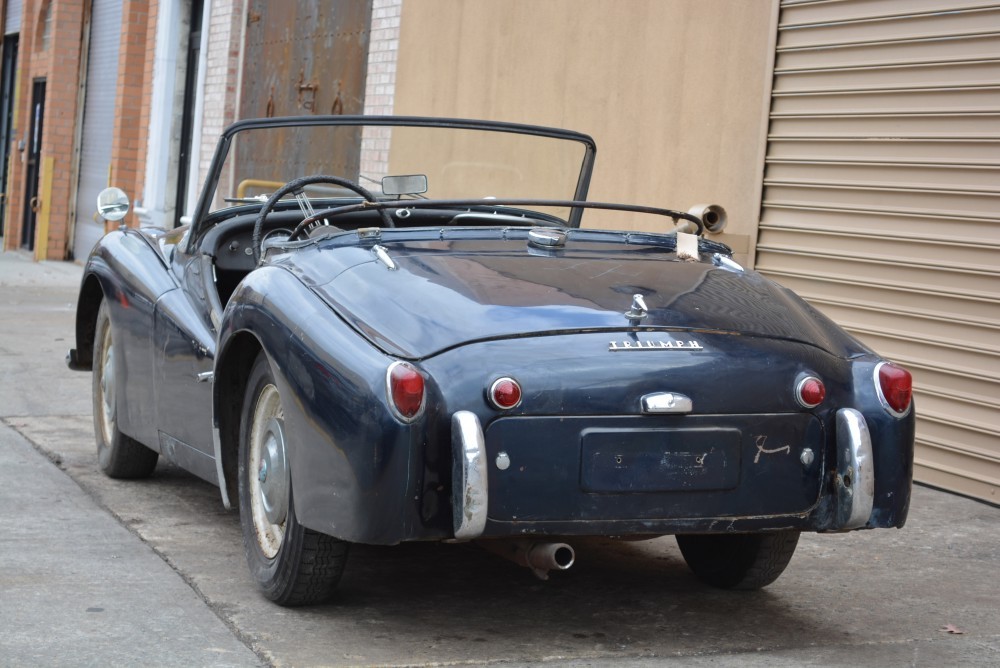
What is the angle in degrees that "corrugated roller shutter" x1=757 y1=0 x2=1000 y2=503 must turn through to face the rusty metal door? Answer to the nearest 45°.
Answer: approximately 90° to its right

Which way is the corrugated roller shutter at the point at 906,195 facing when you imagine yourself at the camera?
facing the viewer and to the left of the viewer

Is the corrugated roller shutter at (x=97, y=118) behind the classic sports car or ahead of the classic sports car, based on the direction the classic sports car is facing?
ahead

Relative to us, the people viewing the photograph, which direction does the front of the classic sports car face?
facing away from the viewer and to the left of the viewer

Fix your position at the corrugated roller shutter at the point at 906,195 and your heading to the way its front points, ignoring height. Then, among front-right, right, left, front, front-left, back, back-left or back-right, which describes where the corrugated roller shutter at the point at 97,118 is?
right
